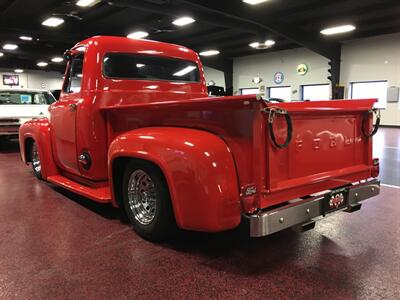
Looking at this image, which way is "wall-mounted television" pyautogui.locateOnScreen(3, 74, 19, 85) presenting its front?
toward the camera

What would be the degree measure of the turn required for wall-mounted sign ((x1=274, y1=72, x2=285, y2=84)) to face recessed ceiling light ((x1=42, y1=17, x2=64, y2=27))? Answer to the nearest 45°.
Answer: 0° — it already faces it

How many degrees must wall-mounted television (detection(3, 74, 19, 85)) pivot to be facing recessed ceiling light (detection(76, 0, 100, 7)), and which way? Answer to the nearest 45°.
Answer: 0° — it already faces it

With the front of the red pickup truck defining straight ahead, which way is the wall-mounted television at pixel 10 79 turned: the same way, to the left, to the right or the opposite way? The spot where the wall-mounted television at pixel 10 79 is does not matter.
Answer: the opposite way

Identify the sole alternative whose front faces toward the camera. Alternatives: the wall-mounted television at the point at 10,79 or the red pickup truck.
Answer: the wall-mounted television

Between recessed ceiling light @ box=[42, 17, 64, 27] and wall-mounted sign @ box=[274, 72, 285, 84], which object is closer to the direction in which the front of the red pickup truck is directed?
the recessed ceiling light

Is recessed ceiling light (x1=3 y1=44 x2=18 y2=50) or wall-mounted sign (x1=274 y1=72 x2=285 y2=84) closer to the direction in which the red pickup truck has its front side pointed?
the recessed ceiling light

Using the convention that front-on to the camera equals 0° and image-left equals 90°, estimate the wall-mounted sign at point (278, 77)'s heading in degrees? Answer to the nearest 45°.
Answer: approximately 45°

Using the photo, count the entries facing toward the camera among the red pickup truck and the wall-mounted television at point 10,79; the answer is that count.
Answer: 1

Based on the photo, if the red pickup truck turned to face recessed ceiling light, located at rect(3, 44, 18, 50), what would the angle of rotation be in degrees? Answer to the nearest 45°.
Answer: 0° — it already faces it

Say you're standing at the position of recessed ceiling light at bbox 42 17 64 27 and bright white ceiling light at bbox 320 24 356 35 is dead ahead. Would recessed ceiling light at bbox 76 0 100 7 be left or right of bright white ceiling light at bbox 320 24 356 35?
right

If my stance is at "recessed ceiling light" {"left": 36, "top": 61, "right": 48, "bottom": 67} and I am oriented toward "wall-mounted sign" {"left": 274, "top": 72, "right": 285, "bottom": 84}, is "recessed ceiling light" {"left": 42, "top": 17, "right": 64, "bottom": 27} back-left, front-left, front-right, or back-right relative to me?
front-right

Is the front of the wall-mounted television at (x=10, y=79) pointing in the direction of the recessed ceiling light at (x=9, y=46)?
yes

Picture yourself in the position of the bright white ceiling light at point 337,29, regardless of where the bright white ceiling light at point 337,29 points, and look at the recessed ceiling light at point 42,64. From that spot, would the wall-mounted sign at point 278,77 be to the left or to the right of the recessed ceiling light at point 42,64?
right

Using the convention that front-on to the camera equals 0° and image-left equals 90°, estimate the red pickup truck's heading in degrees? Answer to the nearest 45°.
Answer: approximately 135°
